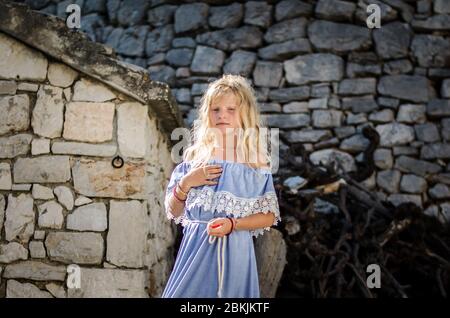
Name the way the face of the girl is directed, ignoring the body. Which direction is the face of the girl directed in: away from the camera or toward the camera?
toward the camera

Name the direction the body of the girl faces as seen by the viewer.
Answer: toward the camera
